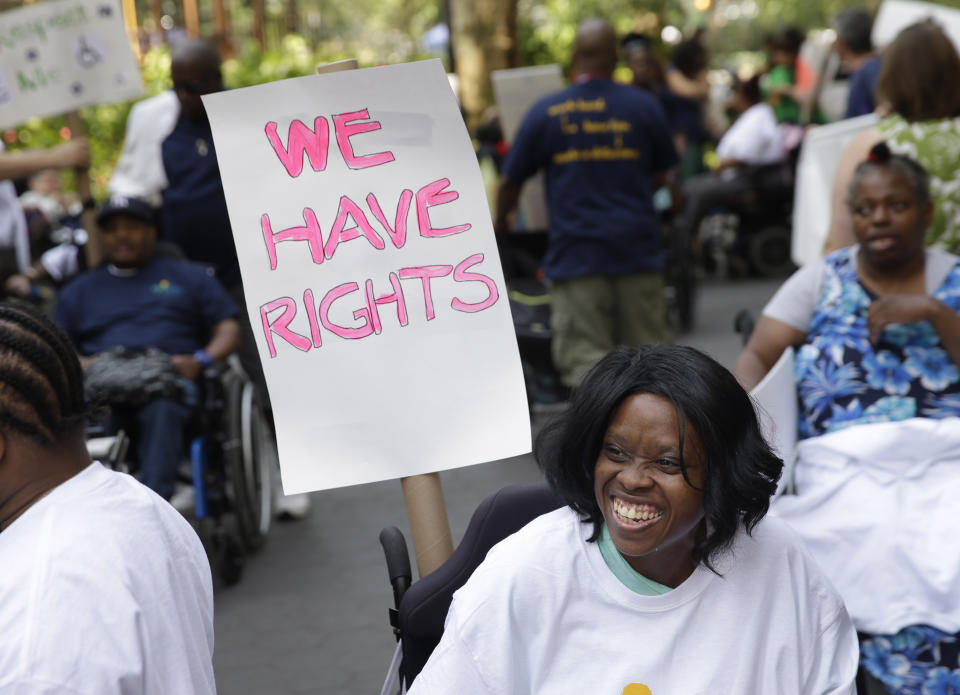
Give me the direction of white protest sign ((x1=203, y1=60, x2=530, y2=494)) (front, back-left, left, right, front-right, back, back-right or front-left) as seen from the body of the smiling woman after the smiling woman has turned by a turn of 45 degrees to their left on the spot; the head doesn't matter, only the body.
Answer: back

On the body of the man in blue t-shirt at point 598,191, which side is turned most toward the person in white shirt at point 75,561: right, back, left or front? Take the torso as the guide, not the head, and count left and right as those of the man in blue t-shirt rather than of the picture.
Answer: back

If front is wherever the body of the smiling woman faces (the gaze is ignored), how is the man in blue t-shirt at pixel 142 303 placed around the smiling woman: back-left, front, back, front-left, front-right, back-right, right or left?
back-right

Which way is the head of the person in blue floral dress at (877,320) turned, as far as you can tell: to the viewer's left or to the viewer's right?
to the viewer's left

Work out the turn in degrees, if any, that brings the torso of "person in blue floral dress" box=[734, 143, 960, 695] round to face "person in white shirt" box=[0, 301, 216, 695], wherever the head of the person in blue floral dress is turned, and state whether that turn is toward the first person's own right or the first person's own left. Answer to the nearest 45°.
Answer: approximately 45° to the first person's own right

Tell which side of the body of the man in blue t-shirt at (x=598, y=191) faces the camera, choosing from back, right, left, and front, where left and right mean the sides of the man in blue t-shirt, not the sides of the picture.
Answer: back

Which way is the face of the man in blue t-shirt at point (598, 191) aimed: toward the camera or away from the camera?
away from the camera

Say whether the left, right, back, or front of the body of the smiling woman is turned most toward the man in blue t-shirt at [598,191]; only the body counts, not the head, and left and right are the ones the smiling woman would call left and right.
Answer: back
